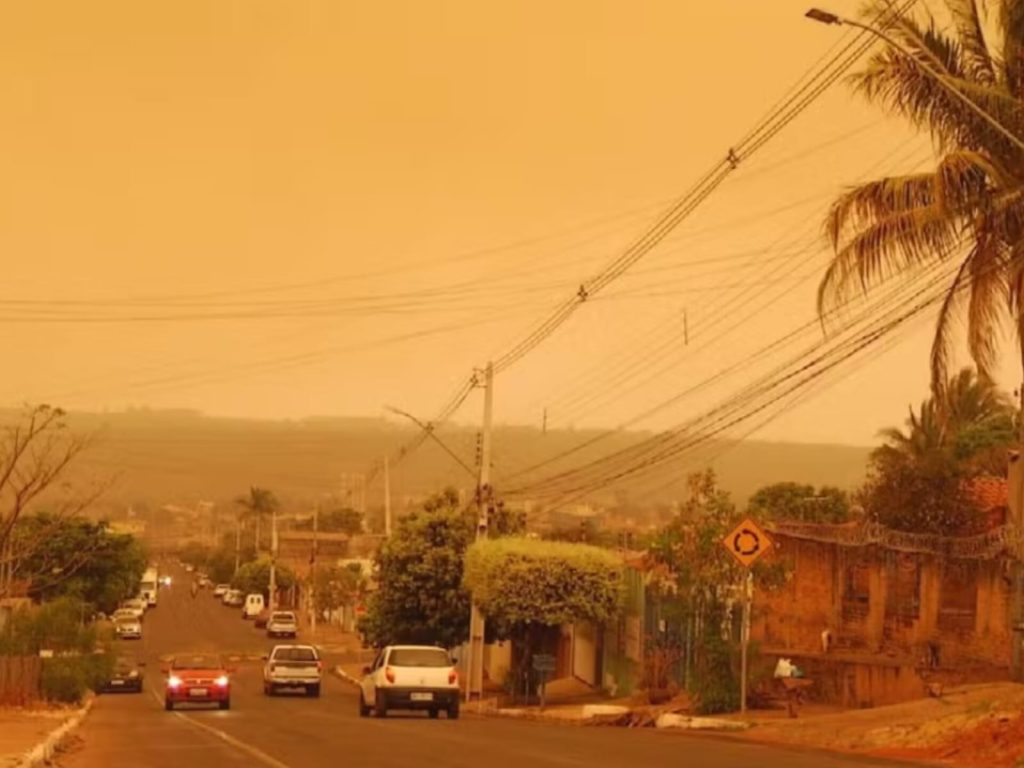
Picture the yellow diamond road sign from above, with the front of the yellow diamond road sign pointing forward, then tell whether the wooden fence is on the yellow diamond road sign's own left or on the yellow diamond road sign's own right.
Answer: on the yellow diamond road sign's own right

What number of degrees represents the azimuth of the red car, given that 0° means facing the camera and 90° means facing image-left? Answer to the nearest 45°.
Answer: approximately 0°

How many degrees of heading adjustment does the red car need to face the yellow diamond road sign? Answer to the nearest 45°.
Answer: approximately 45° to its left

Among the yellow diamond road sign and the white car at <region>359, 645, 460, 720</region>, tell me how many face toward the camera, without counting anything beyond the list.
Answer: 1

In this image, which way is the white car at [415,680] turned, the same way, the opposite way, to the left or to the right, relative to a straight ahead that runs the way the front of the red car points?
the opposite way

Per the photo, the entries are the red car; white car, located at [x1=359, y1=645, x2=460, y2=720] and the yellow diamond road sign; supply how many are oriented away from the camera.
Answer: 1

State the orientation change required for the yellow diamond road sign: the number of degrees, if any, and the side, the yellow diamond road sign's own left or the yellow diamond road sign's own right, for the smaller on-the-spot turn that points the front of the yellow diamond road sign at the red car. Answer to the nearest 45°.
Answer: approximately 135° to the yellow diamond road sign's own right

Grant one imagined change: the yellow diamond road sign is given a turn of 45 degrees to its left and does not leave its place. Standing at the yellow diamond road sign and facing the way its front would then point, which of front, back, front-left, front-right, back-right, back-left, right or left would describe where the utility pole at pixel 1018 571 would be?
front-left

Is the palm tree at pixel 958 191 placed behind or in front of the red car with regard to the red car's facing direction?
in front

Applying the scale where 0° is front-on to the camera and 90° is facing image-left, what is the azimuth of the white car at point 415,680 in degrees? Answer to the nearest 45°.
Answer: approximately 180°

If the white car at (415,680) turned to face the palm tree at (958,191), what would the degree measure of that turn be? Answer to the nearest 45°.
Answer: approximately 135° to its right

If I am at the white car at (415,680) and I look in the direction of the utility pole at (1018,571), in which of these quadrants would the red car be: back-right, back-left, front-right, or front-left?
back-left
